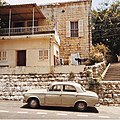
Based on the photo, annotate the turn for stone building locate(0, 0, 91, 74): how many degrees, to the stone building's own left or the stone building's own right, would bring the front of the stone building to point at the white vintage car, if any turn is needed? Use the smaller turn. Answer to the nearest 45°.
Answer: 0° — it already faces it

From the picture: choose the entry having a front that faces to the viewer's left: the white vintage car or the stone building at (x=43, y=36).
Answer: the white vintage car

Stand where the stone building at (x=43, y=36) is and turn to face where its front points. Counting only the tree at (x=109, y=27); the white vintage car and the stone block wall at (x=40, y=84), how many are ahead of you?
2

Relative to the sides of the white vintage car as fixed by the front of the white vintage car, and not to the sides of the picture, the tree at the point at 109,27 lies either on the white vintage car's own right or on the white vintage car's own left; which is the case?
on the white vintage car's own right

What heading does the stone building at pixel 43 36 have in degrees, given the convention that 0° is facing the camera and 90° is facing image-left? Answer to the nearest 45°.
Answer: approximately 0°

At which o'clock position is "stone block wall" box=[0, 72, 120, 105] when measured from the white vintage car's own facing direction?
The stone block wall is roughly at 2 o'clock from the white vintage car.

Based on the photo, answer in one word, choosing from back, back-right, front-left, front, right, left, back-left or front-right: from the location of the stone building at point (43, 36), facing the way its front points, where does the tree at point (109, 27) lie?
back-left

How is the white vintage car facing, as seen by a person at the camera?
facing to the left of the viewer

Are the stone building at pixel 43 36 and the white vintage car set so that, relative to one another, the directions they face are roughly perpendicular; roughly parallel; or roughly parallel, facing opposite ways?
roughly perpendicular

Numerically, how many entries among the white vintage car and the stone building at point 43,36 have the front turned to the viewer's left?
1

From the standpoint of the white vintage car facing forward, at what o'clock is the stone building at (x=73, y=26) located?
The stone building is roughly at 3 o'clock from the white vintage car.

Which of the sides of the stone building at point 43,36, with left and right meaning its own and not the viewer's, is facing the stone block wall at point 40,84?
front

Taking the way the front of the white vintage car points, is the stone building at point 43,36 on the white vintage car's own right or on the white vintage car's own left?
on the white vintage car's own right
